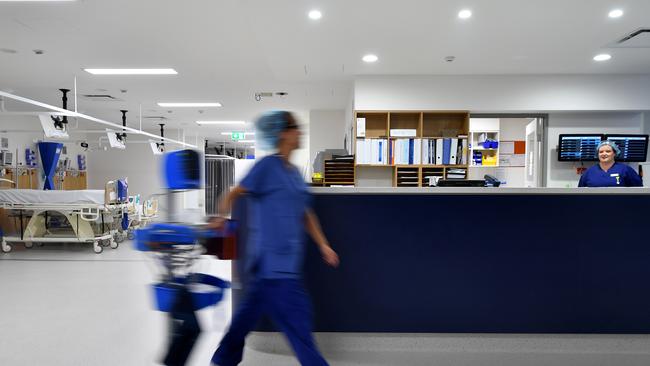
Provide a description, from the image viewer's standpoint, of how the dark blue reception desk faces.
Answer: facing the viewer

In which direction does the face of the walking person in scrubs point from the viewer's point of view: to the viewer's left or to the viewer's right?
to the viewer's right

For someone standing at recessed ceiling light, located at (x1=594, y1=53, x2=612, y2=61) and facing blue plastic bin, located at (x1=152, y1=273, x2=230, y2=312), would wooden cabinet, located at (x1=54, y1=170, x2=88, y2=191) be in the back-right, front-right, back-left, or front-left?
front-right

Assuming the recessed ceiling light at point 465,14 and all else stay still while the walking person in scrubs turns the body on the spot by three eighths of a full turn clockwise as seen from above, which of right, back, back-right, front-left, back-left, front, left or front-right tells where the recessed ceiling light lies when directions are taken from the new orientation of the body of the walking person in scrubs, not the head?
back

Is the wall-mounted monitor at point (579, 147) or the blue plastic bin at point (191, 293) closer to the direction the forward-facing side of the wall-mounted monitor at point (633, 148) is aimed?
the blue plastic bin

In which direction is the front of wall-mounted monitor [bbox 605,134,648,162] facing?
toward the camera

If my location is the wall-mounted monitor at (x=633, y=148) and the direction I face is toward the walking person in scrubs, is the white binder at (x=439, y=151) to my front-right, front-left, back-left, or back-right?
front-right

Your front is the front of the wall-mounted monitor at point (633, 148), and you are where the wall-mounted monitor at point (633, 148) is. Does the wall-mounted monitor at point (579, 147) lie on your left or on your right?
on your right

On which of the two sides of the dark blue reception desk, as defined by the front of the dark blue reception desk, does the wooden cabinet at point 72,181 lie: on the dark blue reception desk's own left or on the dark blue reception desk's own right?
on the dark blue reception desk's own right

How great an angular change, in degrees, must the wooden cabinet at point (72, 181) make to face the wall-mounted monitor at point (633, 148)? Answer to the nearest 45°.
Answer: approximately 45° to its left

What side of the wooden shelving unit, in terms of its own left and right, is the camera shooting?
front

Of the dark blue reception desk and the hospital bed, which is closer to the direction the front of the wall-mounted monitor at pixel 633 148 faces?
the dark blue reception desk
